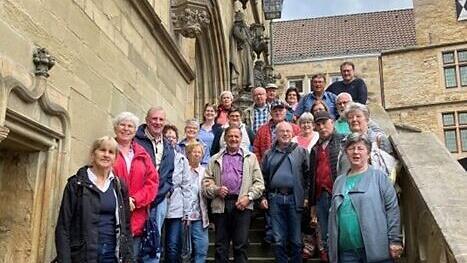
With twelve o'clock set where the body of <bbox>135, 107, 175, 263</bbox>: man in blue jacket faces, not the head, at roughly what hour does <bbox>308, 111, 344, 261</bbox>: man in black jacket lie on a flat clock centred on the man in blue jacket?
The man in black jacket is roughly at 9 o'clock from the man in blue jacket.

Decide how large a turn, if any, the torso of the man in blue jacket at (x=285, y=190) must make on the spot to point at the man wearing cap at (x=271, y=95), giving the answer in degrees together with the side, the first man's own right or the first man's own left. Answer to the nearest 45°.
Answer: approximately 180°

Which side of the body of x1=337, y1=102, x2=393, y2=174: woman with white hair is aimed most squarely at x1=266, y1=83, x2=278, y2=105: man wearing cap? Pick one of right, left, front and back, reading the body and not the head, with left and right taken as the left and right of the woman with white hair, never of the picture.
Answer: right

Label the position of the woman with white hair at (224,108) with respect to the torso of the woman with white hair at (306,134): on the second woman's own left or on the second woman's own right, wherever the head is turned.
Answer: on the second woman's own right

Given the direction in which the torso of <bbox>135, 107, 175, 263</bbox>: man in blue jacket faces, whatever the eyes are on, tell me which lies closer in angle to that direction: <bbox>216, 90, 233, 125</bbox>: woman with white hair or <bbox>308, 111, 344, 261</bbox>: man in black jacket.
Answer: the man in black jacket

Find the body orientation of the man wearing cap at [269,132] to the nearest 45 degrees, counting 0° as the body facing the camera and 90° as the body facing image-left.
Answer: approximately 0°

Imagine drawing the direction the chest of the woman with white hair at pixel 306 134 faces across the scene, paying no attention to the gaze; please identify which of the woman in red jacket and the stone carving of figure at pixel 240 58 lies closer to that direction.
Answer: the woman in red jacket

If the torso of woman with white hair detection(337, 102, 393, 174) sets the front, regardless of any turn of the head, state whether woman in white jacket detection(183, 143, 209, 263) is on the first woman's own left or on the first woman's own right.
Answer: on the first woman's own right

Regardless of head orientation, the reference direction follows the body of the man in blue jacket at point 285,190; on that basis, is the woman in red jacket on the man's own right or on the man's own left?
on the man's own right

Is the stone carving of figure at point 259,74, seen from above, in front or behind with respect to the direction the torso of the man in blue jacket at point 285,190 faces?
behind

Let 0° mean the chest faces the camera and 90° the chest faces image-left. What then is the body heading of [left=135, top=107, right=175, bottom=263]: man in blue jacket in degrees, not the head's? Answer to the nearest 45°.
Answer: approximately 0°
